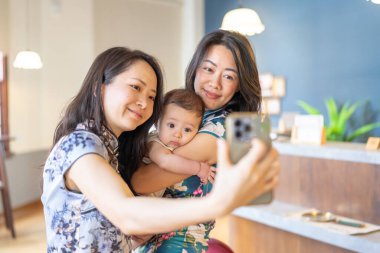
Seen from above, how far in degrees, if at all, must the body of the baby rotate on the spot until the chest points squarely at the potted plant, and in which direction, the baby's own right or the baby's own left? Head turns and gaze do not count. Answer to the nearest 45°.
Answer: approximately 90° to the baby's own left

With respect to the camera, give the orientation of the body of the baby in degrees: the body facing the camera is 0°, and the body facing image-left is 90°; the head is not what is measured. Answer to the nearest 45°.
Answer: approximately 315°

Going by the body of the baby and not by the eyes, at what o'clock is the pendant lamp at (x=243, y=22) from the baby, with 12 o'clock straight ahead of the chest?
The pendant lamp is roughly at 8 o'clock from the baby.

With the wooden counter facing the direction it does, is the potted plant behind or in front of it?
behind

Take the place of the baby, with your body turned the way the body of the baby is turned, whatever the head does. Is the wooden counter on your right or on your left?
on your left

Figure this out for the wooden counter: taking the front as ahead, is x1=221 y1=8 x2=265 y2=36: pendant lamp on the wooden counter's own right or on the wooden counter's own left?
on the wooden counter's own right

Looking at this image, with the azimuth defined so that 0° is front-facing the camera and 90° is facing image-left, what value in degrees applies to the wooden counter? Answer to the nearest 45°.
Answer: approximately 45°

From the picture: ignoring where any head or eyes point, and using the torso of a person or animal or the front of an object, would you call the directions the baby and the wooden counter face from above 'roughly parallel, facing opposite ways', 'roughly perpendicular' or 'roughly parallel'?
roughly perpendicular
